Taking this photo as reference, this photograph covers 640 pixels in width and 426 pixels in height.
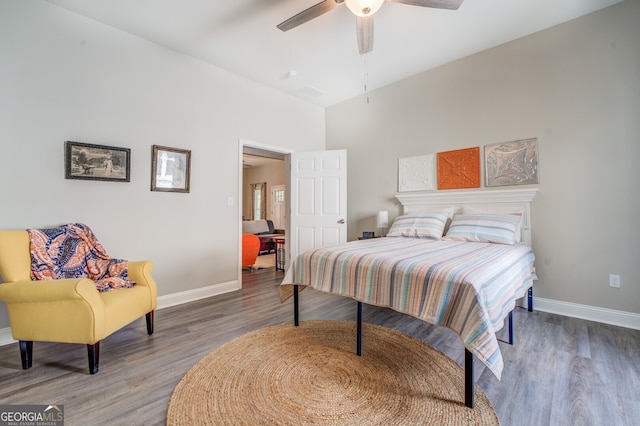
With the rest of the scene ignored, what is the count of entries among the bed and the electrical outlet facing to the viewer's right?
0

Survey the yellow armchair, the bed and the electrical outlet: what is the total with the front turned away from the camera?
0

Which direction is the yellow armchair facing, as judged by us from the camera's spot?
facing the viewer and to the right of the viewer

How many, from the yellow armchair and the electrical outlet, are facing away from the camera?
0

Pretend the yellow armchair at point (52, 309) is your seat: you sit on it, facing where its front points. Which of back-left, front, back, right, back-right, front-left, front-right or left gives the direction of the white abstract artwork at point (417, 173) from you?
front-left

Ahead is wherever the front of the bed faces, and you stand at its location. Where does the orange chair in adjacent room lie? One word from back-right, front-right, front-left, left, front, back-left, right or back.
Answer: right

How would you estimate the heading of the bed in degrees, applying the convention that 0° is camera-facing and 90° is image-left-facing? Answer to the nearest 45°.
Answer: approximately 45°

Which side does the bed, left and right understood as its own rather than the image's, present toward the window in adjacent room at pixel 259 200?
right

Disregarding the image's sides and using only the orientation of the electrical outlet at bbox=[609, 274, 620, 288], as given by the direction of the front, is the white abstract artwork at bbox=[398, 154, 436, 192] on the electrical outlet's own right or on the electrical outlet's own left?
on the electrical outlet's own right

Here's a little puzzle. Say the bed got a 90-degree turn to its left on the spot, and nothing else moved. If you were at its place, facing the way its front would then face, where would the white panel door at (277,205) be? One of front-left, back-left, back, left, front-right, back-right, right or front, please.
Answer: back

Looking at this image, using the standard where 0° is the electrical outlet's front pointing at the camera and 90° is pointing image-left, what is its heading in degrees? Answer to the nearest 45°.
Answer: approximately 0°

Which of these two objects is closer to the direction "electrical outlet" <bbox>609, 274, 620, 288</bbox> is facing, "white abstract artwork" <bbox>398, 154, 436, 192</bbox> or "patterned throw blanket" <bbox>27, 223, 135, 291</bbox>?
the patterned throw blanket

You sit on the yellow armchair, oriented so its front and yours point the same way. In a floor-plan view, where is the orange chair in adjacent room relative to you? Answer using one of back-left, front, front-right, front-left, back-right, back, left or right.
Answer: left

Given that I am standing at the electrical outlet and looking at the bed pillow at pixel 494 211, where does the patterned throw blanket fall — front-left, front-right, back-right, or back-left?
front-left

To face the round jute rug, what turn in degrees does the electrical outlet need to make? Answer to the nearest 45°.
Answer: approximately 45° to its right

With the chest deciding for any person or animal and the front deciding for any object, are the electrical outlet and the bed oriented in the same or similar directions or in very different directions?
same or similar directions

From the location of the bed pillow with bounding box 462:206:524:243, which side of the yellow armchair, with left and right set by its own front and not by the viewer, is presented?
front

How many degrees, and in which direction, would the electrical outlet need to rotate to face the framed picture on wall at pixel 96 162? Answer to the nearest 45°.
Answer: approximately 45° to its right

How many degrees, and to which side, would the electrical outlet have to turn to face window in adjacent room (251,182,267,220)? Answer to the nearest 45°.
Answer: approximately 90° to its right
